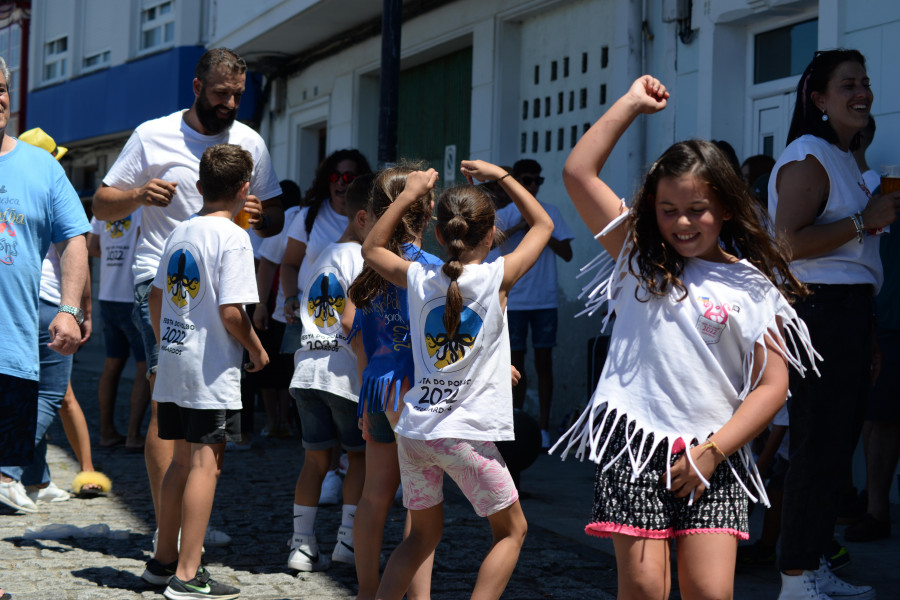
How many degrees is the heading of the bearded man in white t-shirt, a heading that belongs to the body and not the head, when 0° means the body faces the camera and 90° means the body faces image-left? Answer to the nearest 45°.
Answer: approximately 315°

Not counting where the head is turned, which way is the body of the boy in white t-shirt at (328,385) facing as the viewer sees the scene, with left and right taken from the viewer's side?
facing away from the viewer and to the right of the viewer

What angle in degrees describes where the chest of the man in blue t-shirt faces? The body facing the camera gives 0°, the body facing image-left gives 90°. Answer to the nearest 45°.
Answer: approximately 0°

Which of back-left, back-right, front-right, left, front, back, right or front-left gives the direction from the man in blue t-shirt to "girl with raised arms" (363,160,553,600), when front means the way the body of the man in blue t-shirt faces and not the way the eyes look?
front-left

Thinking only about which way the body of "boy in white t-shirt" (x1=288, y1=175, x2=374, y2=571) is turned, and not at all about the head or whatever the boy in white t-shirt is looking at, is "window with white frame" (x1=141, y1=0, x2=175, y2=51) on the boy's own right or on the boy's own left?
on the boy's own left

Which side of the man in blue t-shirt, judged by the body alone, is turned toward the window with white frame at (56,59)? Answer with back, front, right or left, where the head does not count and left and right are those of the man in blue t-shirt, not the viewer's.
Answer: back

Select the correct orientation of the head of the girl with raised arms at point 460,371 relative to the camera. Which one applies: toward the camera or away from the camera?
away from the camera
